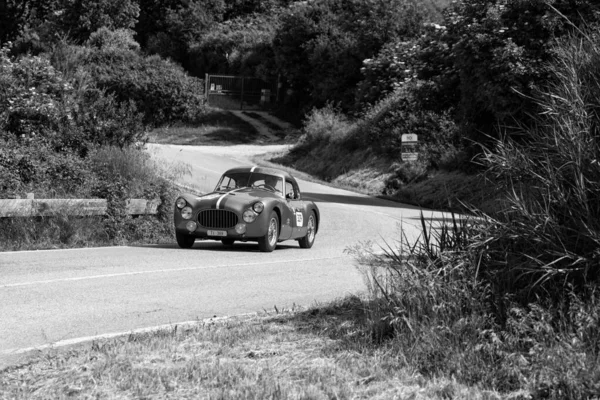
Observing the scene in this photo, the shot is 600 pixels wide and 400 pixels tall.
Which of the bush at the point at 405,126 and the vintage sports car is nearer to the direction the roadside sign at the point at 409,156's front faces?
the vintage sports car

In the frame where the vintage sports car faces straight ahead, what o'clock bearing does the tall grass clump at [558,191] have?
The tall grass clump is roughly at 10 o'clock from the vintage sports car.

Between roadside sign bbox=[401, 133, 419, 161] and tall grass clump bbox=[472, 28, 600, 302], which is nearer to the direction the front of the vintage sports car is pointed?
the tall grass clump

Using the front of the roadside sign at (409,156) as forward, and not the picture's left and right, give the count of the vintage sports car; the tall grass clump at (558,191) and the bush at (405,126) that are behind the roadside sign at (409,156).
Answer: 1

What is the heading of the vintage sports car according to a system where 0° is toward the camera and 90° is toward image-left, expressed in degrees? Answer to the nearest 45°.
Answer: approximately 45°

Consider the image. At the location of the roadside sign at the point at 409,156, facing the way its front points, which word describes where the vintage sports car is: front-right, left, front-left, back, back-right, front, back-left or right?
front

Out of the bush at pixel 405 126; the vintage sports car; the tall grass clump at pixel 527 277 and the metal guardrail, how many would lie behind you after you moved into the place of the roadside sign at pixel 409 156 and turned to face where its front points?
1

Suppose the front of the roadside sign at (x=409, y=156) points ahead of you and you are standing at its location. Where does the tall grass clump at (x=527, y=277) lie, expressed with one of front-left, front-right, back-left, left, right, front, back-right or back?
front

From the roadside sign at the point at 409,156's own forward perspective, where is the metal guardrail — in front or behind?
in front

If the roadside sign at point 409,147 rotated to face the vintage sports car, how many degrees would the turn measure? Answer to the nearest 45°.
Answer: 0° — it already faces it

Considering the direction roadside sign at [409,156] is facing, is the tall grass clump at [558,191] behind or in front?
in front

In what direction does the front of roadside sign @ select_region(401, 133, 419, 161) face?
toward the camera

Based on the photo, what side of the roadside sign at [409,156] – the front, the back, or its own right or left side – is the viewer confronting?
front
